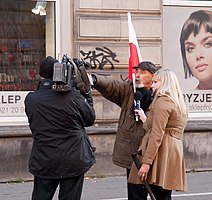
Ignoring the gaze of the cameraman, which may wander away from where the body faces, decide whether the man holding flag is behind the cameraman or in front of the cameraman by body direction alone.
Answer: in front

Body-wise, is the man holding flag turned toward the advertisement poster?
no

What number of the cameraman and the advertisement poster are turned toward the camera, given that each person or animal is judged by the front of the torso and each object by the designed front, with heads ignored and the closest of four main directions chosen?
1

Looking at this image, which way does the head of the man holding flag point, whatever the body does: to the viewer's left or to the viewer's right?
to the viewer's left

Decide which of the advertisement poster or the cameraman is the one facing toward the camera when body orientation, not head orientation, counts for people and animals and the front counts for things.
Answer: the advertisement poster

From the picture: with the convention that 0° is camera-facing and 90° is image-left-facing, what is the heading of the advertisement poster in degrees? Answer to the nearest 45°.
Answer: approximately 0°

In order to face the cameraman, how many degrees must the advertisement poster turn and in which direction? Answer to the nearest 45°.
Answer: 0° — it already faces them

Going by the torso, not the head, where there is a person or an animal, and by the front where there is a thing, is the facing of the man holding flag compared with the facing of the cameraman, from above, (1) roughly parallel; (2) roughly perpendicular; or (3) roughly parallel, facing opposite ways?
roughly parallel, facing opposite ways

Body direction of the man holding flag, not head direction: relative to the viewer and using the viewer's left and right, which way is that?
facing the viewer and to the left of the viewer

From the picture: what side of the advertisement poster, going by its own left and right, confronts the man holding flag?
front

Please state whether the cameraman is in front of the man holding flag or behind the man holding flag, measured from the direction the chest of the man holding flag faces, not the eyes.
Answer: in front

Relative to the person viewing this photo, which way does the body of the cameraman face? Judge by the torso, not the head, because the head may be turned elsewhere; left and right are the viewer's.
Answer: facing away from the viewer and to the right of the viewer
